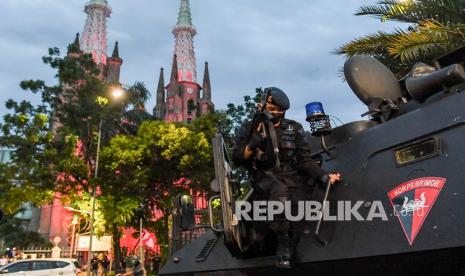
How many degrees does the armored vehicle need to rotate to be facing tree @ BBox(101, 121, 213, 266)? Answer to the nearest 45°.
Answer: approximately 45° to its right

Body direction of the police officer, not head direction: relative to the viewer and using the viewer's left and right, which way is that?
facing the viewer

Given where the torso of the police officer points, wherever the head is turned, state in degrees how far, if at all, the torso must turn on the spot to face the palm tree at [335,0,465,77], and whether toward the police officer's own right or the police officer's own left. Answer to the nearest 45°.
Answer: approximately 135° to the police officer's own left

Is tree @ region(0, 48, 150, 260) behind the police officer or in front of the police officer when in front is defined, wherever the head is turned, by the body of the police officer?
behind

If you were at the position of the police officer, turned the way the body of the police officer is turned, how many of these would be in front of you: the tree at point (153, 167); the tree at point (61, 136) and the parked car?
0

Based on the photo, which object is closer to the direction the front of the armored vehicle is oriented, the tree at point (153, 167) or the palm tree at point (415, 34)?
the tree

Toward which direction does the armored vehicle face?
to the viewer's left

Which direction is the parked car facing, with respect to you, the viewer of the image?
facing to the left of the viewer

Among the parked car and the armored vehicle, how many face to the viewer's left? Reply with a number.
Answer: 2

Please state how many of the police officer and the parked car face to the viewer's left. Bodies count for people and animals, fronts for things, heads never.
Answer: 1

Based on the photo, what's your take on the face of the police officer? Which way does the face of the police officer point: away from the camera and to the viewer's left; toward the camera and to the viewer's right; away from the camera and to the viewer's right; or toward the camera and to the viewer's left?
toward the camera and to the viewer's left

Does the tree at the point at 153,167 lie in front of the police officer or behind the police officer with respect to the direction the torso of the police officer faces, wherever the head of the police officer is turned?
behind
